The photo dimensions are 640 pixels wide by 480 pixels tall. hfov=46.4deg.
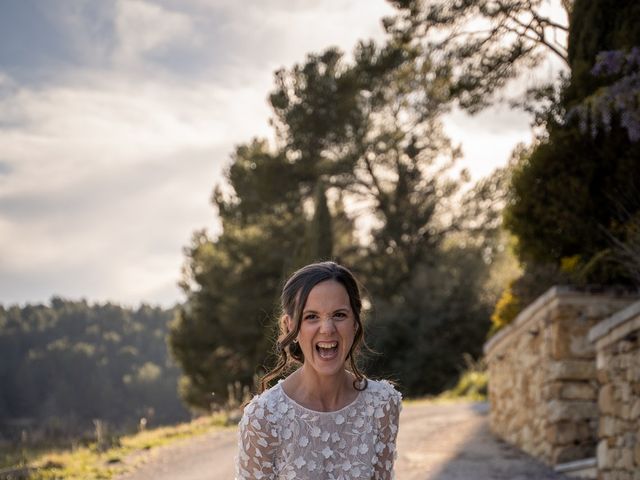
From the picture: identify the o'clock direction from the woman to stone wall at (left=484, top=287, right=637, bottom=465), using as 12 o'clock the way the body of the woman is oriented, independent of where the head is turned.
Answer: The stone wall is roughly at 7 o'clock from the woman.

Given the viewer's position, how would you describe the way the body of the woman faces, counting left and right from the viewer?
facing the viewer

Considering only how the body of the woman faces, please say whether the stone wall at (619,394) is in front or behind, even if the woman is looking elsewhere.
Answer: behind

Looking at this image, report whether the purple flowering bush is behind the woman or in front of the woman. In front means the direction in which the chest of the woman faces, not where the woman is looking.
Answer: behind

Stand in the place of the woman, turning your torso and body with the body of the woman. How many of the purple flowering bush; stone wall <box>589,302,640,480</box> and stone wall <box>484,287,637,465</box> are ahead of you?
0

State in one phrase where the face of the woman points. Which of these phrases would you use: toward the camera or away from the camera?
toward the camera
